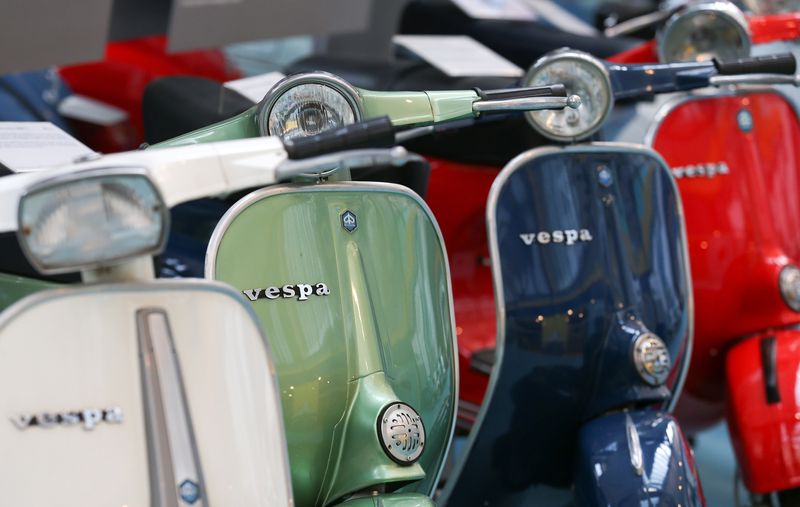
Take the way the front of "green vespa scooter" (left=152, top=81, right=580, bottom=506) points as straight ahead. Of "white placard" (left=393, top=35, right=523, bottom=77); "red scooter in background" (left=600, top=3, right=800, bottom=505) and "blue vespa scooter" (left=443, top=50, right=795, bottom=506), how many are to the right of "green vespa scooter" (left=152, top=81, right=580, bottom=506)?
0

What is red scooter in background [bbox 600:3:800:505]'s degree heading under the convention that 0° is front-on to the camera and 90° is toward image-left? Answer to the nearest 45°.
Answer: approximately 315°

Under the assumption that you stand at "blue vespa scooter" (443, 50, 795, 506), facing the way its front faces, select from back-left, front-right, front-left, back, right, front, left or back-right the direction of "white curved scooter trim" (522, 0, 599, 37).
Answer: back-left

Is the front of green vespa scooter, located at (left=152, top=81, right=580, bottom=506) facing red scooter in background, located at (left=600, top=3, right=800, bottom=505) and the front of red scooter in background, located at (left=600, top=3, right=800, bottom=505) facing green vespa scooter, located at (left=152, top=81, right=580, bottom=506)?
no

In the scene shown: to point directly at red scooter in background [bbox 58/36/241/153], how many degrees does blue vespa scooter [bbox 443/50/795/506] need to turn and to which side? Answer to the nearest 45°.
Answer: approximately 180°

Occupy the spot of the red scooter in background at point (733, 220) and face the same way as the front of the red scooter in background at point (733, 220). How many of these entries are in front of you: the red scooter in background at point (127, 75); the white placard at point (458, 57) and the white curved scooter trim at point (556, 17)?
0

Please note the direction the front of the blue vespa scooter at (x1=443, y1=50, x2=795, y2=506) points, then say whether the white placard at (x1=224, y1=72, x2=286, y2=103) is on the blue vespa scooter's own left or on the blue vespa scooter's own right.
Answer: on the blue vespa scooter's own right

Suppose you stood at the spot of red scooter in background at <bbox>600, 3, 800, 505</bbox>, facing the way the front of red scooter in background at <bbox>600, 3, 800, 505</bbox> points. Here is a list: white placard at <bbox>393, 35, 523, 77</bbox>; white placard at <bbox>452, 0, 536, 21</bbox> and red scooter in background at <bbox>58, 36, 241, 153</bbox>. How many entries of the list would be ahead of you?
0

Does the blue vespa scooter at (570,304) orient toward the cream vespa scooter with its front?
no

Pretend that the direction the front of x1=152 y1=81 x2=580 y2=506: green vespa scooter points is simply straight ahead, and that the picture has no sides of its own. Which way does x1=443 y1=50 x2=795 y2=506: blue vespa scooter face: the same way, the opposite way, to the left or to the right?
the same way

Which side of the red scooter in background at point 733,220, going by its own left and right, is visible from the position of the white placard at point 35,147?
right

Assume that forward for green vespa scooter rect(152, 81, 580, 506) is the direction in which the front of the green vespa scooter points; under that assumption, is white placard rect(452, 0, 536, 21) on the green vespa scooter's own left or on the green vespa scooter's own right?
on the green vespa scooter's own left

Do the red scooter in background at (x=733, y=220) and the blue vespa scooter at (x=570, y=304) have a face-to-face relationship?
no

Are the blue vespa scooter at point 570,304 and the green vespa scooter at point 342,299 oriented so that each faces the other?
no

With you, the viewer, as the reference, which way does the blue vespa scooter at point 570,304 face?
facing the viewer and to the right of the viewer

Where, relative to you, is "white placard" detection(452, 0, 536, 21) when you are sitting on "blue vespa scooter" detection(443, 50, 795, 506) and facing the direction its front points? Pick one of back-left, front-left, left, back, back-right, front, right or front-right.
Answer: back-left

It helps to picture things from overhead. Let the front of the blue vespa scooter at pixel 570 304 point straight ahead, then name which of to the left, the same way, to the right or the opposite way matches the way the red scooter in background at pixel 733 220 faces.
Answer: the same way

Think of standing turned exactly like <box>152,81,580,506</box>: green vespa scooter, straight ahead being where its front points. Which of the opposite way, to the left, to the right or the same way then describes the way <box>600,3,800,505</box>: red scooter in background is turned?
the same way
